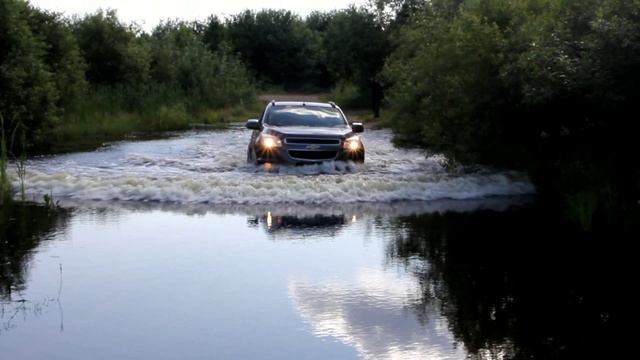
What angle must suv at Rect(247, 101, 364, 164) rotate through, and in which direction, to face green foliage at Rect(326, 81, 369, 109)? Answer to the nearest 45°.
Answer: approximately 180°

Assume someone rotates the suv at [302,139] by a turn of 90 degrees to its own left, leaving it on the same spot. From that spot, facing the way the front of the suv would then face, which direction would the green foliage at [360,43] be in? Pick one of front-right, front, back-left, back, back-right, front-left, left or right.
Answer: left

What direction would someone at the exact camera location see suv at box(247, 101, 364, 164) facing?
facing the viewer
